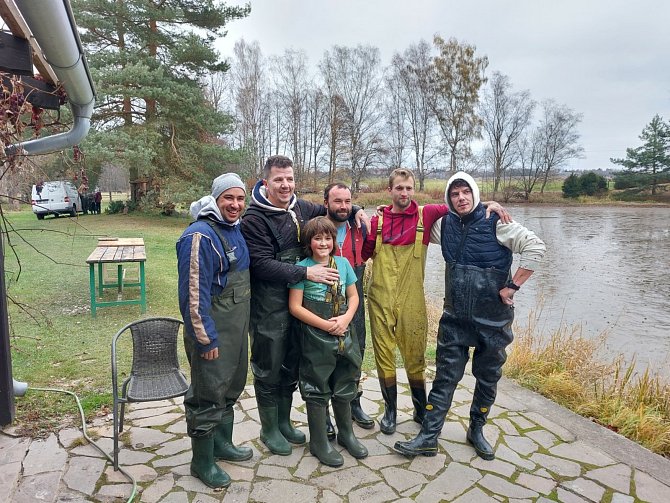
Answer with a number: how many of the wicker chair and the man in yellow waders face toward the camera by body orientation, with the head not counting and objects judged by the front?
2

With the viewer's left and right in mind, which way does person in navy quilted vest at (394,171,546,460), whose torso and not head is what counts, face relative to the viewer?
facing the viewer and to the left of the viewer

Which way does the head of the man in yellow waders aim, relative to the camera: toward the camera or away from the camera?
toward the camera

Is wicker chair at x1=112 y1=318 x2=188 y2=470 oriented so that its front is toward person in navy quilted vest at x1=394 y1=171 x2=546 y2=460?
no

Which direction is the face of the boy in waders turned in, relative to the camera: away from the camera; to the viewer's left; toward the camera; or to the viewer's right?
toward the camera

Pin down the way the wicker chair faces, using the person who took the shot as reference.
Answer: facing the viewer

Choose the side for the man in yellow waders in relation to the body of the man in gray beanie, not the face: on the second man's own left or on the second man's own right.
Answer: on the second man's own left

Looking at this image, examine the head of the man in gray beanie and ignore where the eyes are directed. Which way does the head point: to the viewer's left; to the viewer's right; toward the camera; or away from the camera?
toward the camera

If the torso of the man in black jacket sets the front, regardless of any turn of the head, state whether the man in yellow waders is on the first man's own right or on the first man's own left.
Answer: on the first man's own left

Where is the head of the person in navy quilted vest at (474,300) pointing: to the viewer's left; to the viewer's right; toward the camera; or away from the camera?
toward the camera

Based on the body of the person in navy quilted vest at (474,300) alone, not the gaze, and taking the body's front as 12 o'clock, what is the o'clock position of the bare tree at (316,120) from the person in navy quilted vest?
The bare tree is roughly at 4 o'clock from the person in navy quilted vest.

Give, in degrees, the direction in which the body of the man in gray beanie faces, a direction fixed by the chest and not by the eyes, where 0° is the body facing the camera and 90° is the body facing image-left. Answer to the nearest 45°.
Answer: approximately 315°

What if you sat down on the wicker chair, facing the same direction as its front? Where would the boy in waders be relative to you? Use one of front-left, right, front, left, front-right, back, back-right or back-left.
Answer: front-left

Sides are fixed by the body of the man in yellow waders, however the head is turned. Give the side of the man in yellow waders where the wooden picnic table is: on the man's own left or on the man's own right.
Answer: on the man's own right

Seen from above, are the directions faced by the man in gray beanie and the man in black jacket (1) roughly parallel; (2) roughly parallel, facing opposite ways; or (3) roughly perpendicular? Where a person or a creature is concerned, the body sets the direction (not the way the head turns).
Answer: roughly parallel

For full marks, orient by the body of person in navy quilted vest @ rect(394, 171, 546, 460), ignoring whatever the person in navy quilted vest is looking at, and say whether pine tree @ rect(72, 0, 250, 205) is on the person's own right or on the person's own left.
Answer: on the person's own right

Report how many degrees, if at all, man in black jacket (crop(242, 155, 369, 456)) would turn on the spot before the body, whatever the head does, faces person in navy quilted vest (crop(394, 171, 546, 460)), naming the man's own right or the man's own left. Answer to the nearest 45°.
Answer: approximately 45° to the man's own left

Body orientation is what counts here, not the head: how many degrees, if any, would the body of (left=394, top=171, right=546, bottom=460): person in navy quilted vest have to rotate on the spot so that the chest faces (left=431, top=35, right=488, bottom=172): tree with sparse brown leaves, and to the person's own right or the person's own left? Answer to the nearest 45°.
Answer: approximately 135° to the person's own right
